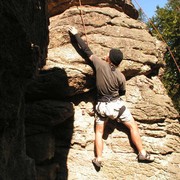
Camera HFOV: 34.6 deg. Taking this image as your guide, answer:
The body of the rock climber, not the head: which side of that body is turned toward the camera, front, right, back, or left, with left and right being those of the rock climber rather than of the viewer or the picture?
back
